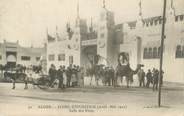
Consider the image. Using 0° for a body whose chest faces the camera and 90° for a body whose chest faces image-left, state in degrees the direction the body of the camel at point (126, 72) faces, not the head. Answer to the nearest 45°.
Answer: approximately 270°
